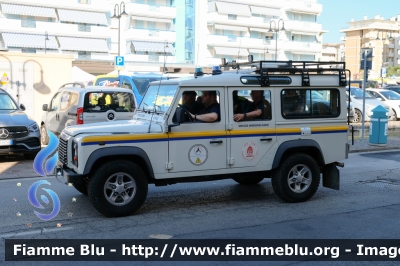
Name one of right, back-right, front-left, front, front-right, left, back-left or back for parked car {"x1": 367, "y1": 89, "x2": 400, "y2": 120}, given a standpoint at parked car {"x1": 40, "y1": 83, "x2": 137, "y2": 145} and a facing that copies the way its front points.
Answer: right

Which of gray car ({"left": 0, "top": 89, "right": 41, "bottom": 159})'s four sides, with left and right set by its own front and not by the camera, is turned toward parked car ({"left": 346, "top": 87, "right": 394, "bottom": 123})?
left

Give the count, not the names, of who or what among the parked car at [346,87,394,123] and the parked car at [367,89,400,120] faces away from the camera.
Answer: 0

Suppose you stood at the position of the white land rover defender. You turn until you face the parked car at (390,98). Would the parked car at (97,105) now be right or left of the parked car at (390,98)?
left

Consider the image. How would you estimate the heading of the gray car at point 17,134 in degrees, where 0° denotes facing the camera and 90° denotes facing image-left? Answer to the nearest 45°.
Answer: approximately 315°

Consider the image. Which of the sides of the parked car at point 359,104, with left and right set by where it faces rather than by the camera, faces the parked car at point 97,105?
right

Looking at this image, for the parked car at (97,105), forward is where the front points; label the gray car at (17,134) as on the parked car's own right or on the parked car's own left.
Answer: on the parked car's own left

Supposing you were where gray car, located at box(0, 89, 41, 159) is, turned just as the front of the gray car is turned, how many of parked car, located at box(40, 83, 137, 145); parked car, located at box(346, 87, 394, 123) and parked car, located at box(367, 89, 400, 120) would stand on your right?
0

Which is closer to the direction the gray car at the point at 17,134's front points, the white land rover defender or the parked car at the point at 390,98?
the white land rover defender

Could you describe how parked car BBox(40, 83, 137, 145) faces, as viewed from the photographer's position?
facing away from the viewer and to the left of the viewer

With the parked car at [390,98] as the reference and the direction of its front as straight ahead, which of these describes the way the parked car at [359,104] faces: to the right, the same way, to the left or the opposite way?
the same way
